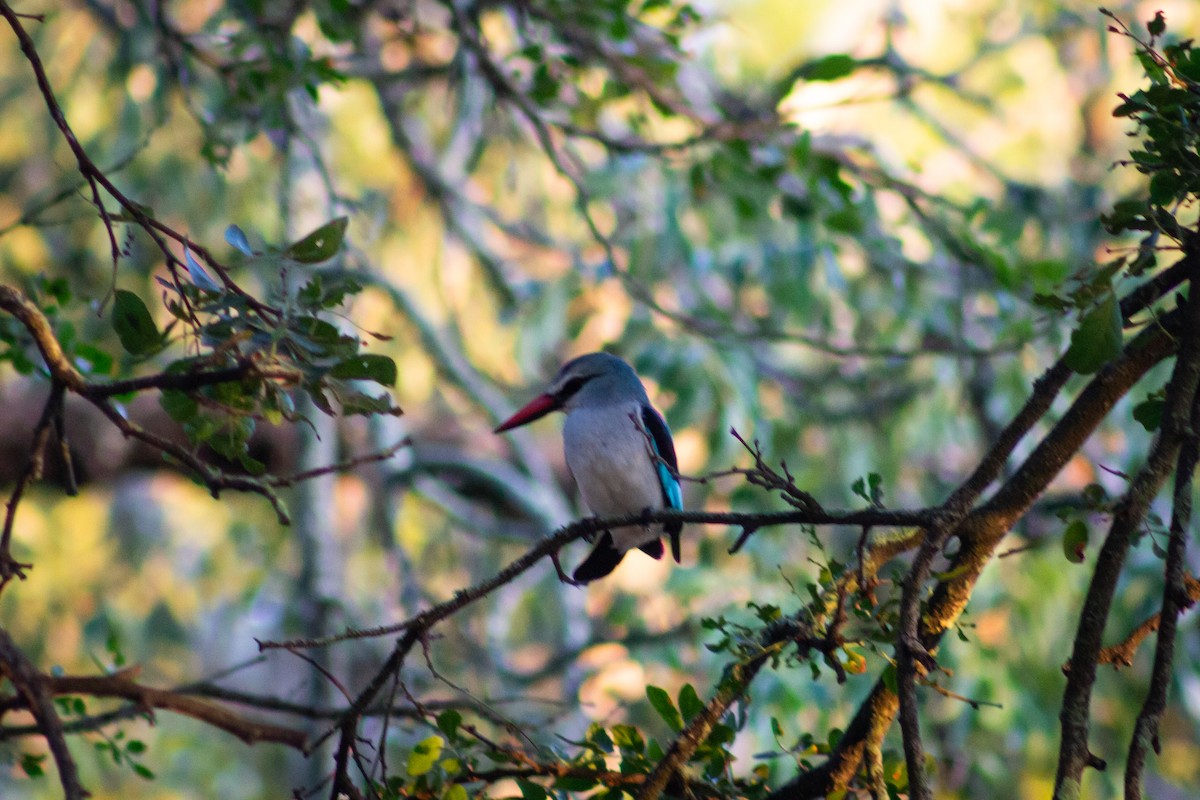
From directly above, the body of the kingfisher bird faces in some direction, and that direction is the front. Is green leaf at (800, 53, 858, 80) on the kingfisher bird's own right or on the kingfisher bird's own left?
on the kingfisher bird's own left

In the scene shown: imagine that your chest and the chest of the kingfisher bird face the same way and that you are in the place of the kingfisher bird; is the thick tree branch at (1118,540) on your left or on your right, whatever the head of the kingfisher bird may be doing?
on your left

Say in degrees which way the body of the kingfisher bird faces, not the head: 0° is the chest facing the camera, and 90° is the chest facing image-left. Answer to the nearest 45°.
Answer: approximately 45°
